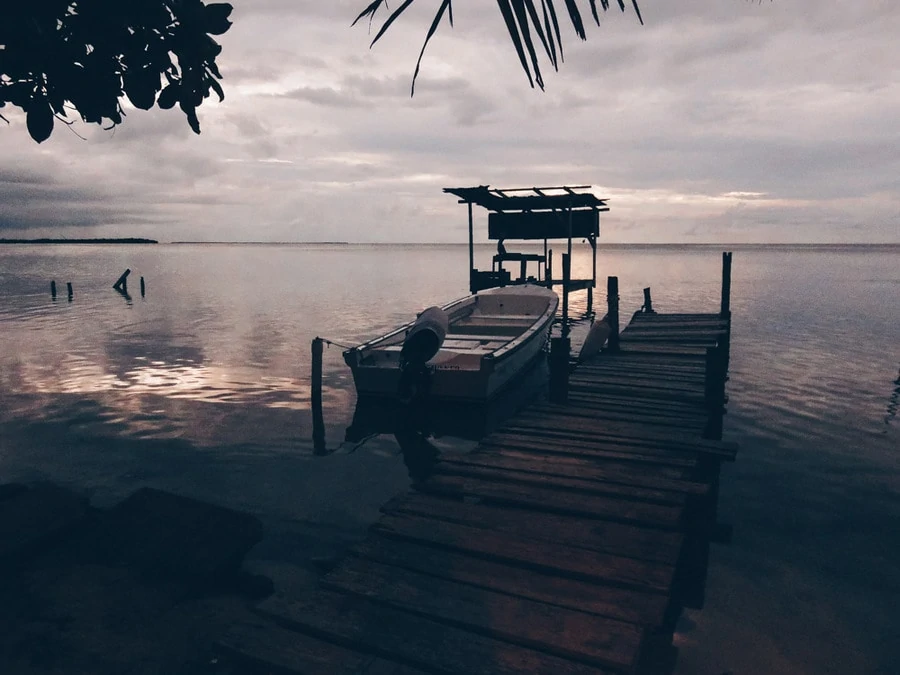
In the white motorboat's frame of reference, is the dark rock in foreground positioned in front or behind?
behind

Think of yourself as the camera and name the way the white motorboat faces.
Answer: facing away from the viewer and to the right of the viewer

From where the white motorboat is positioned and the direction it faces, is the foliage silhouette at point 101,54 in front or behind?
behind

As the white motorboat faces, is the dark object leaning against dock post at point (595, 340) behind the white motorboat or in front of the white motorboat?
in front

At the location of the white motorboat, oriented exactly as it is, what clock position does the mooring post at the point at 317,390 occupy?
The mooring post is roughly at 8 o'clock from the white motorboat.

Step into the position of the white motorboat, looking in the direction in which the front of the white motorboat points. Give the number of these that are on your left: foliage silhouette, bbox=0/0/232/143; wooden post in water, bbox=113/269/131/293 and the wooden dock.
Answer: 1

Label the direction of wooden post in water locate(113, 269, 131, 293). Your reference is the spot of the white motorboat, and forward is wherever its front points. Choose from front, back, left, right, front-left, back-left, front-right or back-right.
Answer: left
